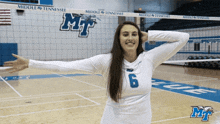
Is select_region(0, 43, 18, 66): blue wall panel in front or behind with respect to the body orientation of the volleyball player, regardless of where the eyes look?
behind

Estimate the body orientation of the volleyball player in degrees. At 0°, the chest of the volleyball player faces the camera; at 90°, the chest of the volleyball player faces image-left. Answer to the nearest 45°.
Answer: approximately 0°

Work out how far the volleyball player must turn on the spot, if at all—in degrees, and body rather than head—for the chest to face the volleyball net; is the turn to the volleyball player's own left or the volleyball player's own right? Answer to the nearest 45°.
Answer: approximately 180°
